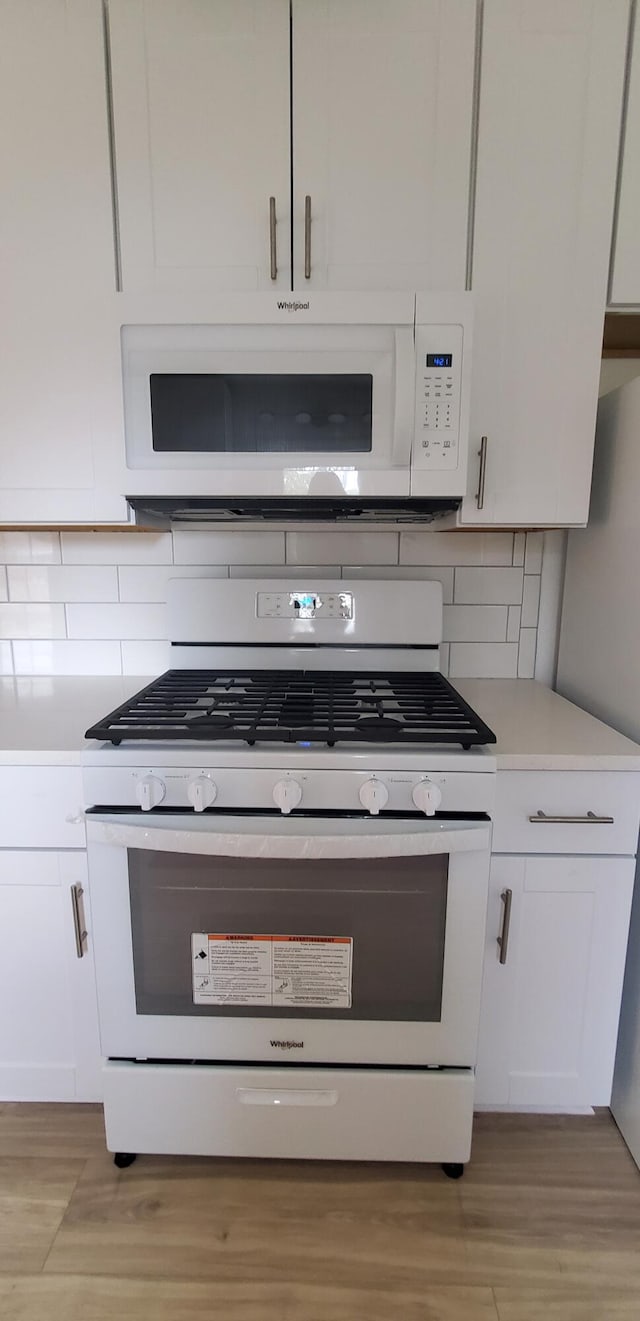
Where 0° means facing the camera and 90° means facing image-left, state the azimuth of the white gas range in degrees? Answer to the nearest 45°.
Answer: approximately 0°

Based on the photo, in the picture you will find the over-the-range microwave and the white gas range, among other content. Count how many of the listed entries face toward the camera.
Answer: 2
